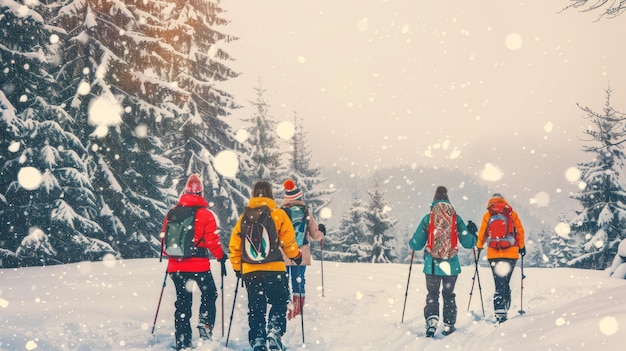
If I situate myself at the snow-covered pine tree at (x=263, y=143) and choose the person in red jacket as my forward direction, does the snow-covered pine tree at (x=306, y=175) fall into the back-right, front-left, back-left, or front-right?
back-left

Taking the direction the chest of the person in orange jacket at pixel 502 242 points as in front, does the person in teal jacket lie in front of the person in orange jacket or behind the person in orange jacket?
behind

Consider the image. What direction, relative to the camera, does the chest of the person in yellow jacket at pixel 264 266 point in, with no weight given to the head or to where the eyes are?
away from the camera

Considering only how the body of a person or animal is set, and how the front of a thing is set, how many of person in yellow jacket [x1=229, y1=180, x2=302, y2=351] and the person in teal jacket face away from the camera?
2

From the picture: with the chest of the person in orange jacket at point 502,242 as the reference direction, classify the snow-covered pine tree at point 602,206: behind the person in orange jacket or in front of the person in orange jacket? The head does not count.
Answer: in front

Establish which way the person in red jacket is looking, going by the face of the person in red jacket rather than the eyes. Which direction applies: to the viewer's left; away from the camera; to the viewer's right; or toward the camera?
away from the camera

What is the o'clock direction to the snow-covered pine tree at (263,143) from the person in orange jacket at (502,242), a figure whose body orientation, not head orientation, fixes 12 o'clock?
The snow-covered pine tree is roughly at 11 o'clock from the person in orange jacket.

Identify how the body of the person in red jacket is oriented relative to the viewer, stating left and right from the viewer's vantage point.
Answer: facing away from the viewer and to the right of the viewer

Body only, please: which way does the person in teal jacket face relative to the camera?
away from the camera

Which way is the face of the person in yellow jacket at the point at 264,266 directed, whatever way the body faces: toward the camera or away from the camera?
away from the camera

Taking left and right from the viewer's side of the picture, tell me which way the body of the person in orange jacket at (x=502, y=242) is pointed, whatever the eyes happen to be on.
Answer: facing away from the viewer

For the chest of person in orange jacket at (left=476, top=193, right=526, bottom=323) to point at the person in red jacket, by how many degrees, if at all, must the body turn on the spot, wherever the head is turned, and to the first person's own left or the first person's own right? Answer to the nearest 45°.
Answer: approximately 135° to the first person's own left

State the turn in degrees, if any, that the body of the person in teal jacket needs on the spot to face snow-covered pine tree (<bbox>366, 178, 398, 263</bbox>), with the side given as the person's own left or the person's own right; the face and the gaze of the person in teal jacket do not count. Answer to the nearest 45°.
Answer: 0° — they already face it
